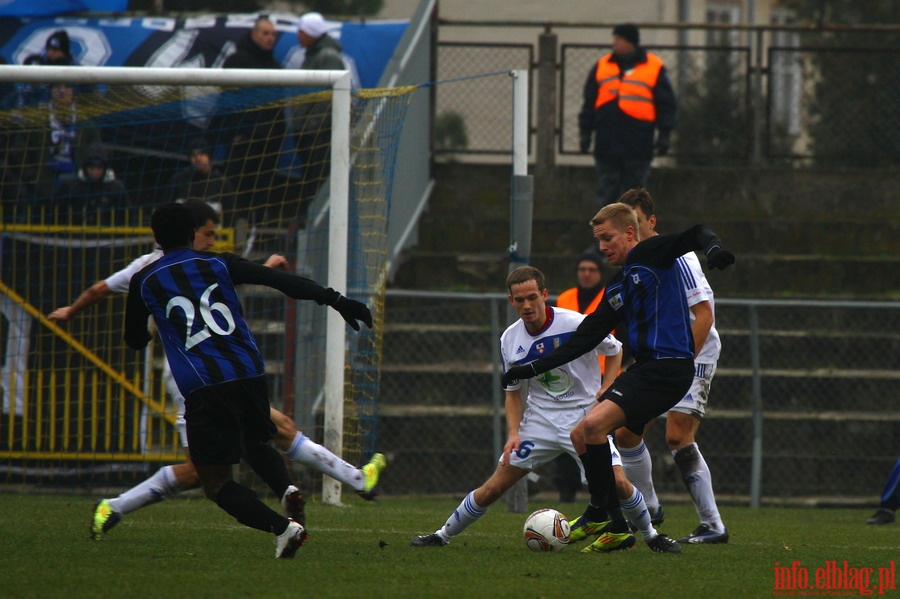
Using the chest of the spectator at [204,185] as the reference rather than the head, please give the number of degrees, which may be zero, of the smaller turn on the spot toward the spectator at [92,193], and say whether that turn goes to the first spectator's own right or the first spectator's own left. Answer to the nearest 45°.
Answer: approximately 90° to the first spectator's own right

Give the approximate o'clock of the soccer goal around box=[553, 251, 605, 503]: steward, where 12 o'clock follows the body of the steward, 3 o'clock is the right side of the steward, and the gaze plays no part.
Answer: The soccer goal is roughly at 3 o'clock from the steward.

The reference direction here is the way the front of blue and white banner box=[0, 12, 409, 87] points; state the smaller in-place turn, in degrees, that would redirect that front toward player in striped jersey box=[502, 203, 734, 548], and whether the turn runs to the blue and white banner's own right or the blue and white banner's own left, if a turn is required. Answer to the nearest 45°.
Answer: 0° — it already faces them

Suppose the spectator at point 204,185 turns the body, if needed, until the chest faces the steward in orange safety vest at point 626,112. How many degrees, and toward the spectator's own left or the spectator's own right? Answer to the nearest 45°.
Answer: approximately 90° to the spectator's own left

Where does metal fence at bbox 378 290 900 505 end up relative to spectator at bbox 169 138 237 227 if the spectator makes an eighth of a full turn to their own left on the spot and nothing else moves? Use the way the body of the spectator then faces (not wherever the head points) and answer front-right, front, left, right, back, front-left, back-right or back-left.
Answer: front-left

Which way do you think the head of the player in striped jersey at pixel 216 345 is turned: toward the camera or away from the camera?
away from the camera

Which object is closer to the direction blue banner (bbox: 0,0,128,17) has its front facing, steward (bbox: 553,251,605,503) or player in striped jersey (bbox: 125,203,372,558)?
the player in striped jersey
